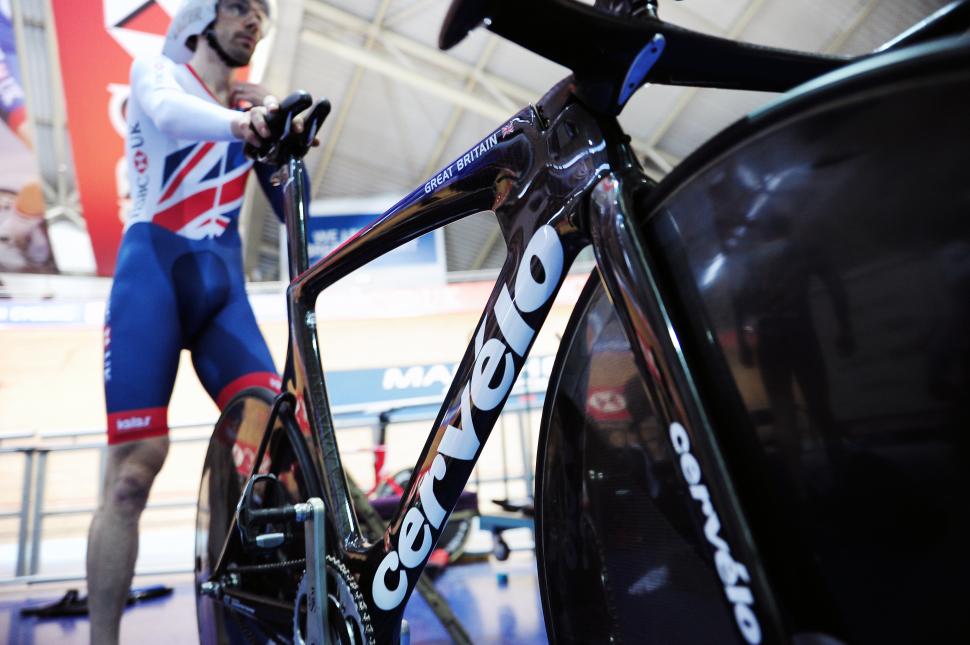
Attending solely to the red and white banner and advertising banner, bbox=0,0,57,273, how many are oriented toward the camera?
2

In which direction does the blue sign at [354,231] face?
toward the camera

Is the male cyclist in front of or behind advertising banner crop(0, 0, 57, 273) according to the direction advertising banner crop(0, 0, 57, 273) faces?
in front

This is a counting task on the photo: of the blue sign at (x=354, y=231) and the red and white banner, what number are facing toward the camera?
2

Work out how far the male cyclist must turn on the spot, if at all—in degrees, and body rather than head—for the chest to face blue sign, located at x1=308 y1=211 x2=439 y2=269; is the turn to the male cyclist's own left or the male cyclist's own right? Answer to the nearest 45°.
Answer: approximately 135° to the male cyclist's own left

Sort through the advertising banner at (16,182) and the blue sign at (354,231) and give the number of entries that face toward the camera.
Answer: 2

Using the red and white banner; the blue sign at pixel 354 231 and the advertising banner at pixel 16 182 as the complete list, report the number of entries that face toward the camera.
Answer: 3

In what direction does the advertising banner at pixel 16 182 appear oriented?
toward the camera

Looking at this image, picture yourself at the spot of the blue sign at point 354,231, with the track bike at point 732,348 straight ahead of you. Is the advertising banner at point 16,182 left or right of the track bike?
right

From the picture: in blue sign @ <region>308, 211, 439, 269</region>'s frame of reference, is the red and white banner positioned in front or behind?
in front
